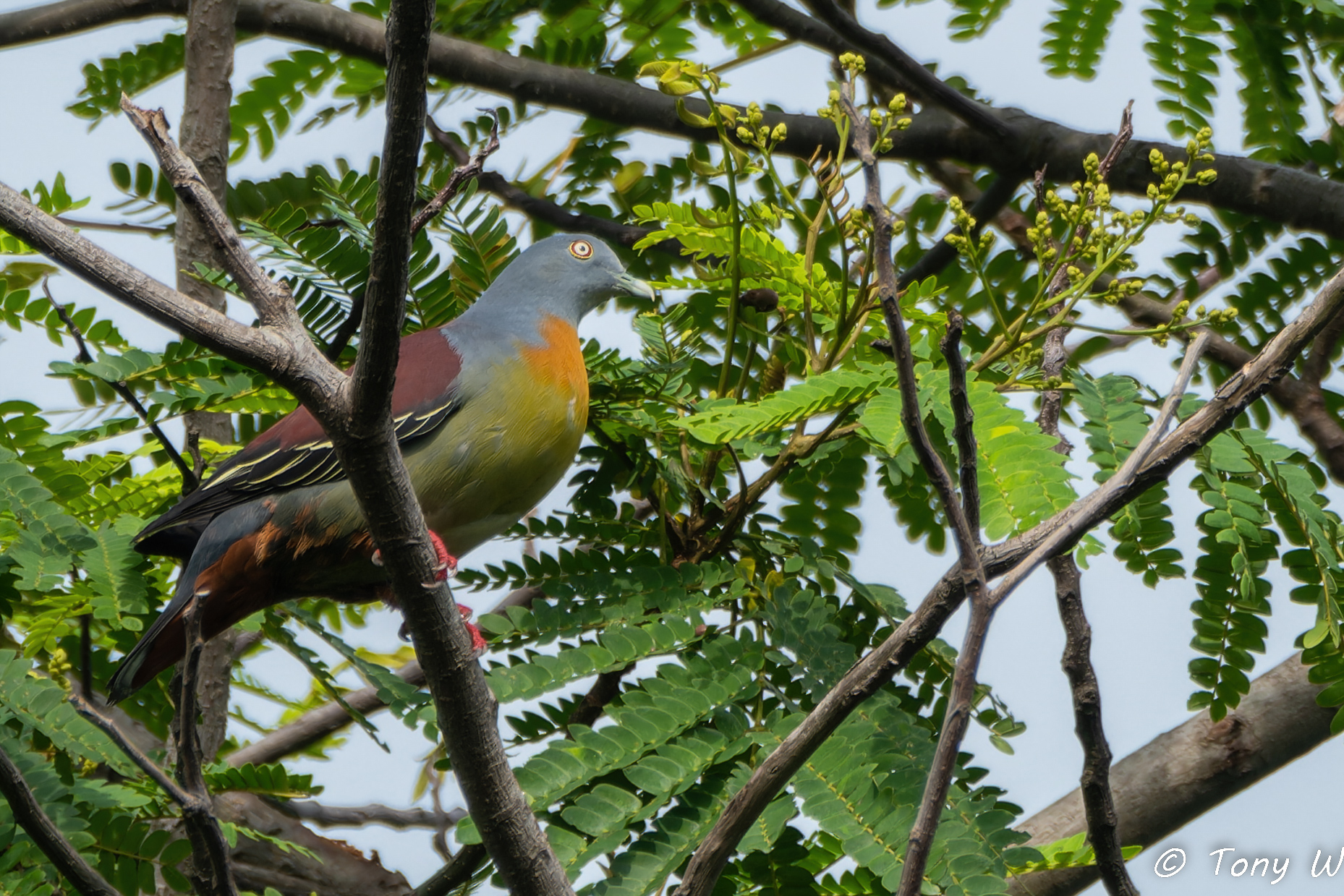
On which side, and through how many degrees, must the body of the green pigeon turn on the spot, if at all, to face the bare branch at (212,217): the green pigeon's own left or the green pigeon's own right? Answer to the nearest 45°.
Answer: approximately 90° to the green pigeon's own right

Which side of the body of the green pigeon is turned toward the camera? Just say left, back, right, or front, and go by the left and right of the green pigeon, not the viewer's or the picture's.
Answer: right

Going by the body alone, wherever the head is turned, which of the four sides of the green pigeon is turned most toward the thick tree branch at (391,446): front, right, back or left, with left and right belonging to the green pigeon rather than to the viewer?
right
